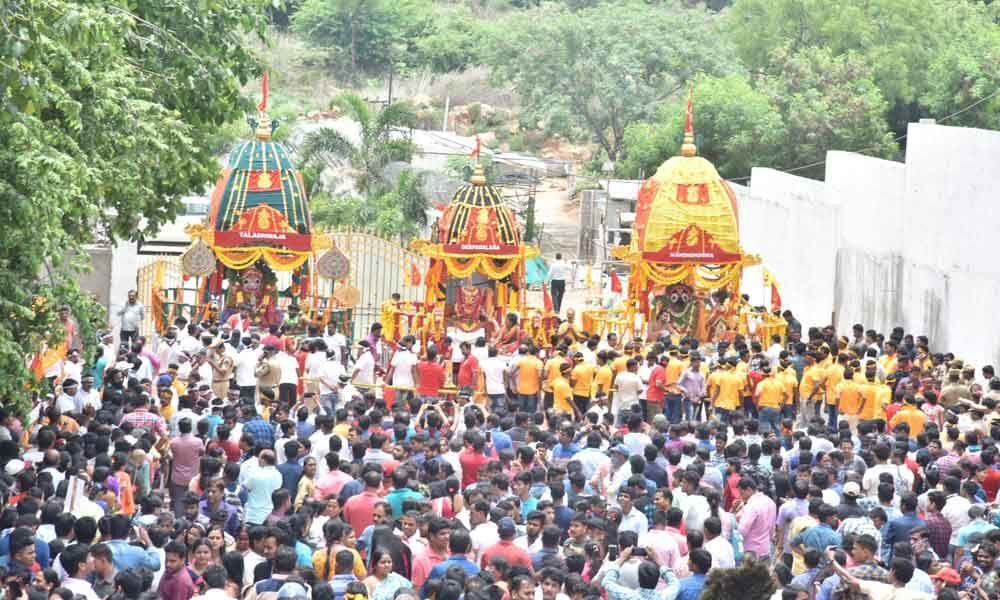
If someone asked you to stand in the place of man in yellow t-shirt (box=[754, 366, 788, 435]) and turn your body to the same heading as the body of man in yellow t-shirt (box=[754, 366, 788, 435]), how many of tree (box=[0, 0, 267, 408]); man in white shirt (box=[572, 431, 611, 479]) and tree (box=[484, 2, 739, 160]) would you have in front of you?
1

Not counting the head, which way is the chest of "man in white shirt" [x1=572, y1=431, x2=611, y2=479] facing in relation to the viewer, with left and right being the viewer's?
facing away from the viewer

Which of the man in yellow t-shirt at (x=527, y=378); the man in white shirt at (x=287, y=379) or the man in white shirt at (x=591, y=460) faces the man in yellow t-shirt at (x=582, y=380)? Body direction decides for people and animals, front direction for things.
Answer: the man in white shirt at (x=591, y=460)
